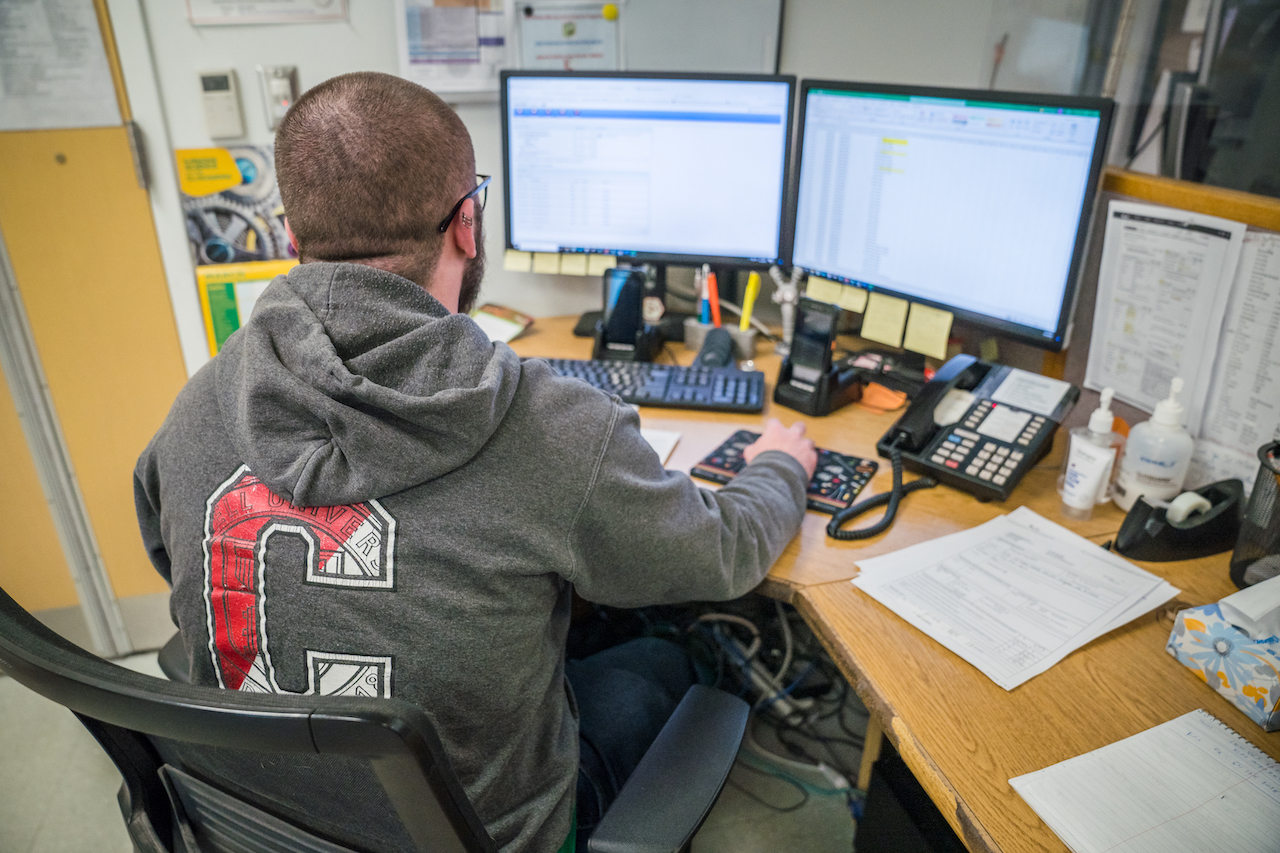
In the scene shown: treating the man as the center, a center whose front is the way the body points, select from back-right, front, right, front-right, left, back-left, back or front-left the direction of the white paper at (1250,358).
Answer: front-right

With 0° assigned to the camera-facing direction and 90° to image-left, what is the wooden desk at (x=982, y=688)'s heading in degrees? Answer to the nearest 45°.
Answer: approximately 45°

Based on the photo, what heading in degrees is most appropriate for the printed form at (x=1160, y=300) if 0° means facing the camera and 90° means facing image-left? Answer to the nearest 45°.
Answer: approximately 45°

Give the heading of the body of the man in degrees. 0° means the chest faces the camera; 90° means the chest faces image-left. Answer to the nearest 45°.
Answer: approximately 225°

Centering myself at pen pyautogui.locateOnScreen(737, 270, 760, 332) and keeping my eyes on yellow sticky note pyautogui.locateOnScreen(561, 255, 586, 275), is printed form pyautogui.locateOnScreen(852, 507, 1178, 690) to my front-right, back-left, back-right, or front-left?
back-left

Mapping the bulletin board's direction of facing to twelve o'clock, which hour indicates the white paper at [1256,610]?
The white paper is roughly at 11 o'clock from the bulletin board.

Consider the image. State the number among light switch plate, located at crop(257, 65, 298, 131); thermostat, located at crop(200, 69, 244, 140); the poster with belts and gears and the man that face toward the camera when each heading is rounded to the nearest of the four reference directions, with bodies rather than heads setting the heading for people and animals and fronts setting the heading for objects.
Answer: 3

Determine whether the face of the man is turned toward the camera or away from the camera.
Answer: away from the camera

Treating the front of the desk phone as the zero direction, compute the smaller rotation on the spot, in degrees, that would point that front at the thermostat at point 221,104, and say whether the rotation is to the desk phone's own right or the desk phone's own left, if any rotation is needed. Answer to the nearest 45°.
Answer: approximately 45° to the desk phone's own right

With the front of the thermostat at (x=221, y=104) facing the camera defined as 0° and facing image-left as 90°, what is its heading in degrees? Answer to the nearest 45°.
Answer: approximately 0°
